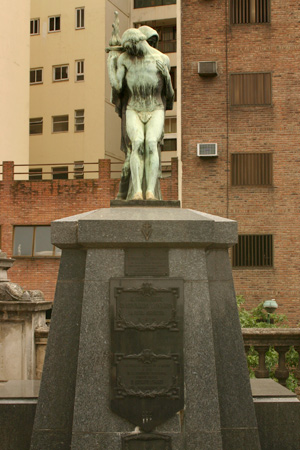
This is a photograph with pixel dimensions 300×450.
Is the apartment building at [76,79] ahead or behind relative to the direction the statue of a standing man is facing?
behind

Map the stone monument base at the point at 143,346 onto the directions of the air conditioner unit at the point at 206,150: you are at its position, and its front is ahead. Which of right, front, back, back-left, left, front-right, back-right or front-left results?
front

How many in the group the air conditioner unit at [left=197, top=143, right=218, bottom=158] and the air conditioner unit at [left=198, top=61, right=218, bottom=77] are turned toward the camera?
2

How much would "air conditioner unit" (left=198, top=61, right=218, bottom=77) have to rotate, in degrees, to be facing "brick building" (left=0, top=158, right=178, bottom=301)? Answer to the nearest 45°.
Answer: approximately 90° to its right

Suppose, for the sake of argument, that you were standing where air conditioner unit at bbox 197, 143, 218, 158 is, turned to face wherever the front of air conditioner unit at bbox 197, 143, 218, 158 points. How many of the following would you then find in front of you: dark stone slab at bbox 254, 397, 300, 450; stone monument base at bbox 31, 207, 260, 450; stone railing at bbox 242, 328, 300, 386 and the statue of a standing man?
4

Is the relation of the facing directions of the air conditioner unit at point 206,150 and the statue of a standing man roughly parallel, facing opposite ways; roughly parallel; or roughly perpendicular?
roughly parallel

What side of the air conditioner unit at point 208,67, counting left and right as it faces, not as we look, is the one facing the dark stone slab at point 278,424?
front

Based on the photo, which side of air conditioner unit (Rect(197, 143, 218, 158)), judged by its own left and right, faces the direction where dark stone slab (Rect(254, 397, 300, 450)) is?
front

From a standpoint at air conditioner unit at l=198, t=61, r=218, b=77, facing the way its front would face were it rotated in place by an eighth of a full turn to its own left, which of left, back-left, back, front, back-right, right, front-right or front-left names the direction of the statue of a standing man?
front-right

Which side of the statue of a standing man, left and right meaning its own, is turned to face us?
front

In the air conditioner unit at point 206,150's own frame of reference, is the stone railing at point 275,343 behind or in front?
in front

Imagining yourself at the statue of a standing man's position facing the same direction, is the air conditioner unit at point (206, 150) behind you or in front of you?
behind

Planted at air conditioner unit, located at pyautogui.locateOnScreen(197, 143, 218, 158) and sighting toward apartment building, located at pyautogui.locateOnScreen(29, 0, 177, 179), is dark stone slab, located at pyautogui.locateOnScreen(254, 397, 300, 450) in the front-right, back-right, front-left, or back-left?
back-left

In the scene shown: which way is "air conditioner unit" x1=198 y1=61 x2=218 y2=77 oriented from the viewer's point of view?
toward the camera
